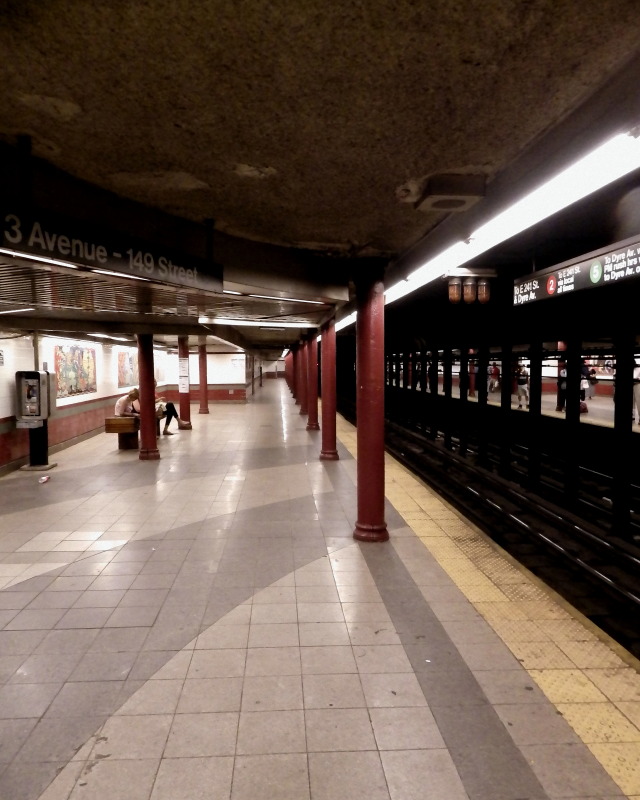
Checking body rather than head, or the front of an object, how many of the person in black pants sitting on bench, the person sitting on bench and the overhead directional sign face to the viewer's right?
2

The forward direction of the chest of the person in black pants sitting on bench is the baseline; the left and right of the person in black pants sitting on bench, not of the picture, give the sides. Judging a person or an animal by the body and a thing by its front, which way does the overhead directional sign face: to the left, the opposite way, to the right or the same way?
the opposite way

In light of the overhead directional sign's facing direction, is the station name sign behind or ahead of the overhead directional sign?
ahead

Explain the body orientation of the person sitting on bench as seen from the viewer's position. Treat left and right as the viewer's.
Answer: facing to the right of the viewer

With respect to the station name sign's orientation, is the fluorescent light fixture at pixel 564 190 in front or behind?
in front

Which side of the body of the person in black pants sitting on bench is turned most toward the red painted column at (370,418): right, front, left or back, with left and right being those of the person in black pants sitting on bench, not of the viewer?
right

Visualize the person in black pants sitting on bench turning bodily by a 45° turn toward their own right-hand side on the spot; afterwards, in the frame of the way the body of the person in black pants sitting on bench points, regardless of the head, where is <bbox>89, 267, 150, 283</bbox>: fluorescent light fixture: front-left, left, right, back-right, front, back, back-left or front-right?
front-right

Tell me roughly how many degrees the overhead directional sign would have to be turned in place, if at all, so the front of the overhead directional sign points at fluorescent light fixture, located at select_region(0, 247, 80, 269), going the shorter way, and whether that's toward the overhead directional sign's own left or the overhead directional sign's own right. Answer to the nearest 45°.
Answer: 0° — it already faces it

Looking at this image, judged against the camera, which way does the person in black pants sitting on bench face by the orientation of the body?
to the viewer's right

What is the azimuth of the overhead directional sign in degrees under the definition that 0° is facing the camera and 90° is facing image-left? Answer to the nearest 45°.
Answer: approximately 45°
